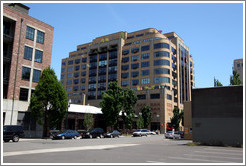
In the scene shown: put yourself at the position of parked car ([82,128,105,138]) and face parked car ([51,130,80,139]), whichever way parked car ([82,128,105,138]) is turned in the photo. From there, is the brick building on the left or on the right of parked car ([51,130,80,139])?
right

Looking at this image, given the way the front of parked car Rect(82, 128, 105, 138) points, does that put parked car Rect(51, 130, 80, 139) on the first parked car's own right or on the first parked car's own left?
on the first parked car's own left

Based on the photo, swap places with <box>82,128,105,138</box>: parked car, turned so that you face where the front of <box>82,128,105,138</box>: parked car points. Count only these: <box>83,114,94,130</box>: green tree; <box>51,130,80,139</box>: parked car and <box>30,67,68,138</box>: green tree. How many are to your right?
1

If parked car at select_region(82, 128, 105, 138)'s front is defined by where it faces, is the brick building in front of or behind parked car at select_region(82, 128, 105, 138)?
in front

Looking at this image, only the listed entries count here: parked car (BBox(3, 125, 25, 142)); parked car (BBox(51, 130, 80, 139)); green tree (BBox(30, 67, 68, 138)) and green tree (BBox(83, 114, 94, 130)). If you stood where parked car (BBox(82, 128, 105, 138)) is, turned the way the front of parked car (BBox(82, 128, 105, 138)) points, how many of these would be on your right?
1

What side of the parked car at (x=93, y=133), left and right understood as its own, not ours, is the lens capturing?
left

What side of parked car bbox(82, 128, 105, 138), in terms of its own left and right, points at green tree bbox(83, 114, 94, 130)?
right

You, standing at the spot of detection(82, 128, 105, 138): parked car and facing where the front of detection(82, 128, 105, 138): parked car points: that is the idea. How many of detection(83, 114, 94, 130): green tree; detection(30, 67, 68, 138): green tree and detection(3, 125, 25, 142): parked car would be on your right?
1
